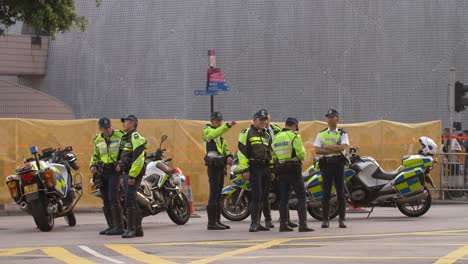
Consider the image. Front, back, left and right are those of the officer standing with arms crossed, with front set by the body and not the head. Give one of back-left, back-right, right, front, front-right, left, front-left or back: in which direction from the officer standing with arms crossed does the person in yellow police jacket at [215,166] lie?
right

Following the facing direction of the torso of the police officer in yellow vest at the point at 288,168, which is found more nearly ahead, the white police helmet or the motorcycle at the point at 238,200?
the white police helmet

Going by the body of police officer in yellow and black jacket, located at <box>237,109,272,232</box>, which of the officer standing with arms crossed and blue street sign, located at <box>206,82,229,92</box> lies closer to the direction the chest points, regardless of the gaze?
the officer standing with arms crossed

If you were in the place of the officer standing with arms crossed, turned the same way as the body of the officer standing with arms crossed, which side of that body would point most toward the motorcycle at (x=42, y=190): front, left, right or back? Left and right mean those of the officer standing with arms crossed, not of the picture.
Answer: right

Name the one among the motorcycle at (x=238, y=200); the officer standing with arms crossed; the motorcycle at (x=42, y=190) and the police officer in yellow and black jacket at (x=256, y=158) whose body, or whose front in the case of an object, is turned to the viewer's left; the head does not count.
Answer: the motorcycle at (x=238, y=200)

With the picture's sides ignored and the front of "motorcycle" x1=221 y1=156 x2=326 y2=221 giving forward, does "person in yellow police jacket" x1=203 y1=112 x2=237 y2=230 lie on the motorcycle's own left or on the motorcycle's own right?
on the motorcycle's own left

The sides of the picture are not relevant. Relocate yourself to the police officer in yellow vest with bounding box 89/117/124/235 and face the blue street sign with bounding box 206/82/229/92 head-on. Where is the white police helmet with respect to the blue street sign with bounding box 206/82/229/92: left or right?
right

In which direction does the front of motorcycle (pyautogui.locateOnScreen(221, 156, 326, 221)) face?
to the viewer's left

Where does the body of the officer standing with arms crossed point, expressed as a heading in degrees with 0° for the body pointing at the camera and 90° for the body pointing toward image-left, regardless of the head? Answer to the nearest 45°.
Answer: approximately 0°

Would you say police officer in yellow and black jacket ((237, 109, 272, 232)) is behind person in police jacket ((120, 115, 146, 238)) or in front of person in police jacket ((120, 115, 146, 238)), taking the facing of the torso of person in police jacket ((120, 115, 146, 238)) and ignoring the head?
behind
